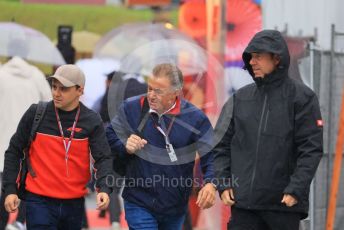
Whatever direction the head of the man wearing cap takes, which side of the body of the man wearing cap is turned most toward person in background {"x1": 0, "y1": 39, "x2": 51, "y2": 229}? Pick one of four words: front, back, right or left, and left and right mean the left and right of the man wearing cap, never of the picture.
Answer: back

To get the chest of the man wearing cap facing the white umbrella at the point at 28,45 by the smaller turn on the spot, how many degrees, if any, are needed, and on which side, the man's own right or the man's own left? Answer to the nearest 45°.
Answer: approximately 180°

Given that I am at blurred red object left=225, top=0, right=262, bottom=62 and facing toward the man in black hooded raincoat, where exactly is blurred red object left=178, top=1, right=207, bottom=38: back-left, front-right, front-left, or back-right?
back-right

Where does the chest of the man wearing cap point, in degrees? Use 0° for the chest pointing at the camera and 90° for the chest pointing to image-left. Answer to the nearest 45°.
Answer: approximately 0°
